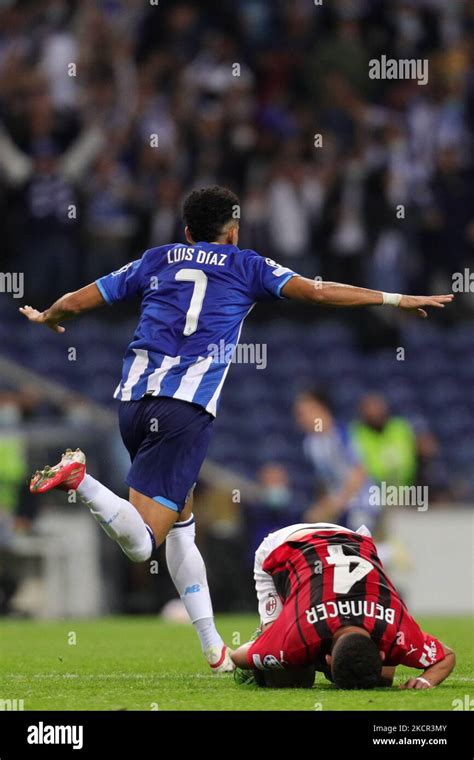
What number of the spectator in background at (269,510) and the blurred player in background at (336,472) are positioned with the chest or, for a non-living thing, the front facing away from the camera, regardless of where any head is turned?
0

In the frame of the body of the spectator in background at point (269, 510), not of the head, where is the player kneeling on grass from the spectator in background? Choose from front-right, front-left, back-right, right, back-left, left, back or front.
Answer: front

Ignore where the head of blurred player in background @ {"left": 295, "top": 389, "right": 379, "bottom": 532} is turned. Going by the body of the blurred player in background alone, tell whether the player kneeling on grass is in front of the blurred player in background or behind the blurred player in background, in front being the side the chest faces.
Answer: in front

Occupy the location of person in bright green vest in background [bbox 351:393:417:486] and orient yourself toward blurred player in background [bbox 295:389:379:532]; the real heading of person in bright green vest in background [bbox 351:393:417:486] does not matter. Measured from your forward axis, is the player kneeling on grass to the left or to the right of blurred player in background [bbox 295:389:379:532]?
left

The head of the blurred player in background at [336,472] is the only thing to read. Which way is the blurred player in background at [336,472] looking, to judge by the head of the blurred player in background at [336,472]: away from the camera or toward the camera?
toward the camera

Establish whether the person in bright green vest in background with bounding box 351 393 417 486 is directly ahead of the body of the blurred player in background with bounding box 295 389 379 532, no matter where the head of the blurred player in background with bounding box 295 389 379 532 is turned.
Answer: no

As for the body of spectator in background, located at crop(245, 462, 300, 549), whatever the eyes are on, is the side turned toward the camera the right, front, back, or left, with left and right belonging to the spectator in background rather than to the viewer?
front

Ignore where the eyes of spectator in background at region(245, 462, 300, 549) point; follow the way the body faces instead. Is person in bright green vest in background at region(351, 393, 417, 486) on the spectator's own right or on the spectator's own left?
on the spectator's own left

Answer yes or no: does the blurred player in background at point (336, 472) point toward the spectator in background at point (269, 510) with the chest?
no

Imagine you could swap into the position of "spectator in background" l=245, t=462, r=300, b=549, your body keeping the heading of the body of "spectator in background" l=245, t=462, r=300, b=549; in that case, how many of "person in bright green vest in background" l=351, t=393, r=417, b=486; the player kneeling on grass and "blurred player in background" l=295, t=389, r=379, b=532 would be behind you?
0

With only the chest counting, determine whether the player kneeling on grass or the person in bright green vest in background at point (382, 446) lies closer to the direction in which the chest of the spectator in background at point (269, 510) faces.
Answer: the player kneeling on grass

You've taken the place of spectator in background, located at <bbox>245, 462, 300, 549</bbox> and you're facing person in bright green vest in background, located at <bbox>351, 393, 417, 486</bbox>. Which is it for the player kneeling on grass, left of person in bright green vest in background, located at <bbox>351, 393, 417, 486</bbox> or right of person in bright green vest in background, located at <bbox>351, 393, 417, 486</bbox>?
right
